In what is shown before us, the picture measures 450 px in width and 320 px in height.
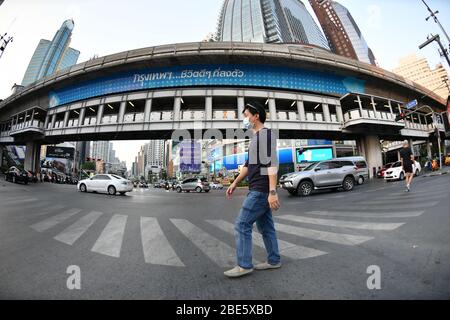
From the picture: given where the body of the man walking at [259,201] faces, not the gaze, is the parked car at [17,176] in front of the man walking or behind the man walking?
in front

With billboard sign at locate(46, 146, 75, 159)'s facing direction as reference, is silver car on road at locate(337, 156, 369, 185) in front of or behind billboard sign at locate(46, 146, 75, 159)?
in front

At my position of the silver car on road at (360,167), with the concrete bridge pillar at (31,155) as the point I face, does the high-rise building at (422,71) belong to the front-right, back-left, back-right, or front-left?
back-right

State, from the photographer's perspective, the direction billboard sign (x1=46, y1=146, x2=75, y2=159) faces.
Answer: facing the viewer

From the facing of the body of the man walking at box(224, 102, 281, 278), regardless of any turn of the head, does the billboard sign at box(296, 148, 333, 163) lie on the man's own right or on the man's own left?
on the man's own right

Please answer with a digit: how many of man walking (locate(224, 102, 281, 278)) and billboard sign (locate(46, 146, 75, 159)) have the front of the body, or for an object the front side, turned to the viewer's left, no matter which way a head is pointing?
1

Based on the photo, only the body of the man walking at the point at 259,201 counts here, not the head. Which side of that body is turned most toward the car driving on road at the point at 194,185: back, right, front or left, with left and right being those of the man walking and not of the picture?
right

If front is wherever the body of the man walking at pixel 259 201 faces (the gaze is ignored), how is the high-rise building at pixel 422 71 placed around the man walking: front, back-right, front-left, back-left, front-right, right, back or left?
back-right

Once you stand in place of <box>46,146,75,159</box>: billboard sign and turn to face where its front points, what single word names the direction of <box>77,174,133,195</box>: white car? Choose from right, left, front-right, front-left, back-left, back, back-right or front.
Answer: front

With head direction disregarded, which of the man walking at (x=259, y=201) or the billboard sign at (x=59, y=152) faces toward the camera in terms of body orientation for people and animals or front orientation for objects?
the billboard sign

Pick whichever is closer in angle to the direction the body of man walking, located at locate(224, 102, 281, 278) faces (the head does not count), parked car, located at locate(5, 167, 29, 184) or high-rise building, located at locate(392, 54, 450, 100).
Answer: the parked car

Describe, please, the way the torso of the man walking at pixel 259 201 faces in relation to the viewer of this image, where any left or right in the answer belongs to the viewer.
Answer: facing to the left of the viewer
